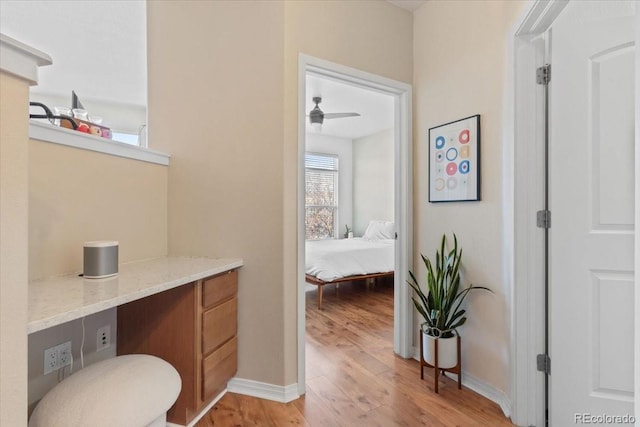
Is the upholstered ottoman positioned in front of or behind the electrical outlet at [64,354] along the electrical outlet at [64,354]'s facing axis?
in front

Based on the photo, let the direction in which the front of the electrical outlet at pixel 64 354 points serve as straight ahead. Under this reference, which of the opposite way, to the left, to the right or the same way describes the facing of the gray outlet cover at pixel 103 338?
the same way

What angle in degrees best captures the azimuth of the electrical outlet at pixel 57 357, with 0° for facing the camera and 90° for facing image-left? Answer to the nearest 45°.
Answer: approximately 315°

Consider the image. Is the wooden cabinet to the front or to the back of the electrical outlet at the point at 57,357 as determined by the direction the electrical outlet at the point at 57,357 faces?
to the front

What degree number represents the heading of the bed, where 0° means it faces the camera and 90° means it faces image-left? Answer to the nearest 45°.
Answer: approximately 45°

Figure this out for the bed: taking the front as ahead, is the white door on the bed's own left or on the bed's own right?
on the bed's own left

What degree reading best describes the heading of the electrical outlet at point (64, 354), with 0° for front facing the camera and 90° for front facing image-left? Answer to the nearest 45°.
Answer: approximately 315°

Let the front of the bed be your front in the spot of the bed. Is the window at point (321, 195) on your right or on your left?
on your right

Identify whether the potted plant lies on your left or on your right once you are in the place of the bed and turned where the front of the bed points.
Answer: on your left

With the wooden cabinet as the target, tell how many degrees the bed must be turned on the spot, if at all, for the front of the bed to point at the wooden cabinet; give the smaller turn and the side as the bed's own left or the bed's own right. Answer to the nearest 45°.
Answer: approximately 45° to the bed's own left

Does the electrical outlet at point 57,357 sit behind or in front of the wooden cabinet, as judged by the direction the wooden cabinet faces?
behind

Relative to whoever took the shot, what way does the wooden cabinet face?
facing the viewer and to the right of the viewer

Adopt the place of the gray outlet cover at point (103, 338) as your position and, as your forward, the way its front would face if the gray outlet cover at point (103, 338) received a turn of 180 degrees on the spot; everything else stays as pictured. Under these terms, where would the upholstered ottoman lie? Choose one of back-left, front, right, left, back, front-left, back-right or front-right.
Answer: back-left

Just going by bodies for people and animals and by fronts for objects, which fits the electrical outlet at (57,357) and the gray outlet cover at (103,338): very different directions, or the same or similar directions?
same or similar directions

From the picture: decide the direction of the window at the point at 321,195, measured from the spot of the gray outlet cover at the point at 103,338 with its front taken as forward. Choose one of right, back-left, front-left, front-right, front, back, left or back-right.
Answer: left
